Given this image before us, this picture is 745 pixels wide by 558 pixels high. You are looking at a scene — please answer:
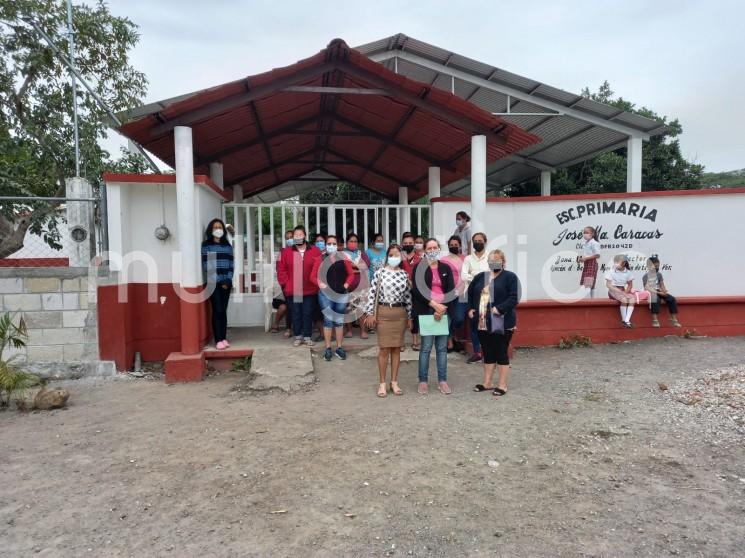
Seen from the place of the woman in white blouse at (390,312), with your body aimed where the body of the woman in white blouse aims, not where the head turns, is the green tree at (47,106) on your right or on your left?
on your right

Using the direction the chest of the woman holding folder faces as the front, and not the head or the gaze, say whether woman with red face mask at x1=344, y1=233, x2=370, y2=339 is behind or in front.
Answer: behind

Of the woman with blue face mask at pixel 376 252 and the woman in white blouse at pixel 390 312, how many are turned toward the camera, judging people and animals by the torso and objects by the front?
2

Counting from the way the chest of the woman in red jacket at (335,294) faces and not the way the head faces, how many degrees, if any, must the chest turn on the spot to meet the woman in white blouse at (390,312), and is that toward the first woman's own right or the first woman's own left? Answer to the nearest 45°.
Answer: approximately 45° to the first woman's own left

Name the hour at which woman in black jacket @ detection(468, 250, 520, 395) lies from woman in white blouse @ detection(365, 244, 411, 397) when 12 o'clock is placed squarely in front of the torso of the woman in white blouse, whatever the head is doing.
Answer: The woman in black jacket is roughly at 9 o'clock from the woman in white blouse.

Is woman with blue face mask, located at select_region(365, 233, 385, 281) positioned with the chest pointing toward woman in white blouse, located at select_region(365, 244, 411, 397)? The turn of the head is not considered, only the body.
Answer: yes

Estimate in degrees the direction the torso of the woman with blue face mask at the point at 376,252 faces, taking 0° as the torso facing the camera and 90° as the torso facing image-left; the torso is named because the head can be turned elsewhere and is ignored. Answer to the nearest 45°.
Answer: approximately 0°

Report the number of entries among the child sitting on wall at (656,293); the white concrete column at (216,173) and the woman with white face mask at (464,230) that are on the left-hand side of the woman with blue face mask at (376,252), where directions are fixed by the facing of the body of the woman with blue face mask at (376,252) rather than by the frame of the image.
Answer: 2

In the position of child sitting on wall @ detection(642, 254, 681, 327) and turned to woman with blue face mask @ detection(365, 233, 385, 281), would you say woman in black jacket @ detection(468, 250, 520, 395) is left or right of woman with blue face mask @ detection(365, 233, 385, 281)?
left
